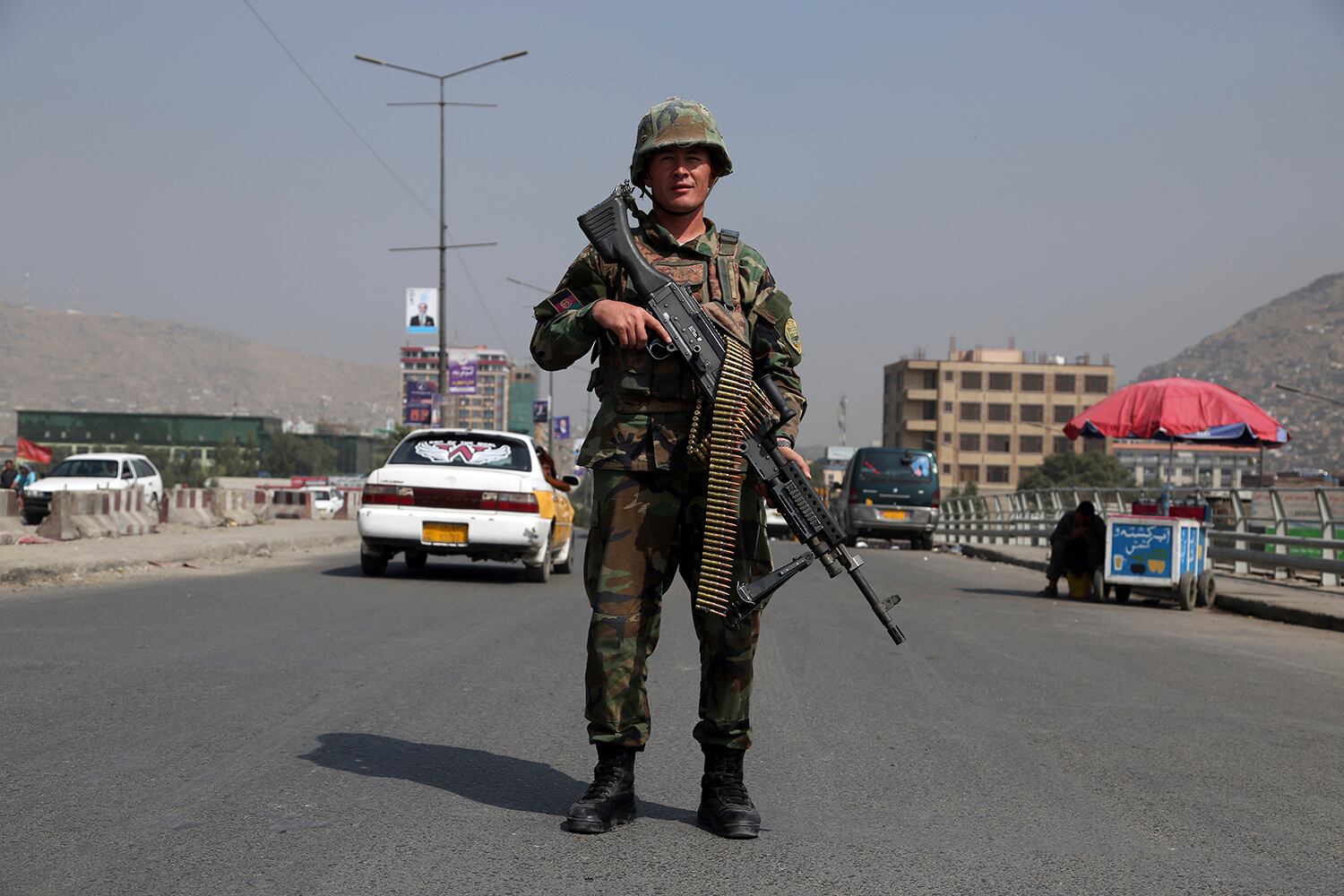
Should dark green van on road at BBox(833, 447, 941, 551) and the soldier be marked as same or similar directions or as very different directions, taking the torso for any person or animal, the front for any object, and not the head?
very different directions

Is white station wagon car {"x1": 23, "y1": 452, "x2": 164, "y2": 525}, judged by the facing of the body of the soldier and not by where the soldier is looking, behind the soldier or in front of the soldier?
behind

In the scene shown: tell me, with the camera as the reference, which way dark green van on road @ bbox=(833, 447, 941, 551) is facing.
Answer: facing away from the viewer

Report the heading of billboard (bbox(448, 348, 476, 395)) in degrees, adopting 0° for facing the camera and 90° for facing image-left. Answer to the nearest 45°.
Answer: approximately 0°

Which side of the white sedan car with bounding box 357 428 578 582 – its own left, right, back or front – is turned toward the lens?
back

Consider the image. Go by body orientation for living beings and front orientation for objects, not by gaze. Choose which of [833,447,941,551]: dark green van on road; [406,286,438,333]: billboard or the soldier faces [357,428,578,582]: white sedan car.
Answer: the billboard

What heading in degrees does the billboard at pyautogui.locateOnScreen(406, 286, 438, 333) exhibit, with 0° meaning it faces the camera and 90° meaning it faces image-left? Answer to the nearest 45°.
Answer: approximately 0°

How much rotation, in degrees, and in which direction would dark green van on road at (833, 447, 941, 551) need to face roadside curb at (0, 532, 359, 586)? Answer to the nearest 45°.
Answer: approximately 135° to its left

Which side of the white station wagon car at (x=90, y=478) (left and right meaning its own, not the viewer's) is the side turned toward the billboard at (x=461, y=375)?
back

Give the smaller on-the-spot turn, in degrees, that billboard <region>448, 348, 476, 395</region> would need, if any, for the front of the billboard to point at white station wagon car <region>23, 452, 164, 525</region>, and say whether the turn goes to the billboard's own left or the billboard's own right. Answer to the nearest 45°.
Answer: approximately 45° to the billboard's own right
